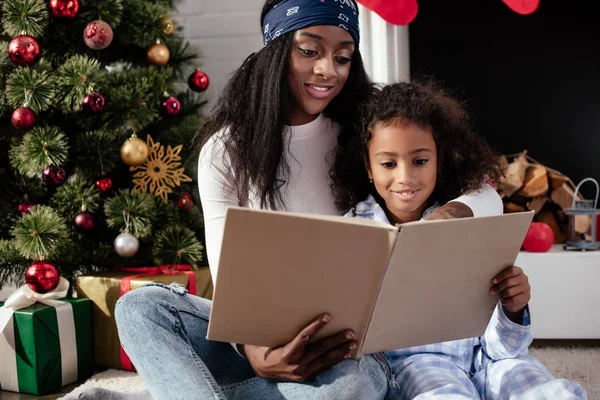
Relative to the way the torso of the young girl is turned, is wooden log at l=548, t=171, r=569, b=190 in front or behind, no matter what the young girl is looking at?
behind

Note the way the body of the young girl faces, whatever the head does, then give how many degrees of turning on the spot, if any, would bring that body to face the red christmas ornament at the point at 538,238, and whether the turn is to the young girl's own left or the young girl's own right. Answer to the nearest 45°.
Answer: approximately 180°

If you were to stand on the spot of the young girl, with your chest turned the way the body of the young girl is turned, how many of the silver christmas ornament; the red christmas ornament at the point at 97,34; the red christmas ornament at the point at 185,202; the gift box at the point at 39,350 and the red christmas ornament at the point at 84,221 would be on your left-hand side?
0

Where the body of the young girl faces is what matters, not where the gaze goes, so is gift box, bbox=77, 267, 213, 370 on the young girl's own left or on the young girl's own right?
on the young girl's own right

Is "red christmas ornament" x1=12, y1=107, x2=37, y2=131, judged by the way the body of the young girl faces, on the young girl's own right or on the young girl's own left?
on the young girl's own right

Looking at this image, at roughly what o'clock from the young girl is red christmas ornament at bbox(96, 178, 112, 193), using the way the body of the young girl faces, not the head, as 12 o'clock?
The red christmas ornament is roughly at 4 o'clock from the young girl.

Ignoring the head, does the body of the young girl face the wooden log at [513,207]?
no

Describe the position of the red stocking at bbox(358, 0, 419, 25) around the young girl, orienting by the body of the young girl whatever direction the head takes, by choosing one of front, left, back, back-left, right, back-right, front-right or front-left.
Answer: back

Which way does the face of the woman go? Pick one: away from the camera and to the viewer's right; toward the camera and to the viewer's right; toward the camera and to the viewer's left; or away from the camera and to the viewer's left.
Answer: toward the camera and to the viewer's right

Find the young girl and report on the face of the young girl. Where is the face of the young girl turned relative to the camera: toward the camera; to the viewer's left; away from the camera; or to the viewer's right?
toward the camera

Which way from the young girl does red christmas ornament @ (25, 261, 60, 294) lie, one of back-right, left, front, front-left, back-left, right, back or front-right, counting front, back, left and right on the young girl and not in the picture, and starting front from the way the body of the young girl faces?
right

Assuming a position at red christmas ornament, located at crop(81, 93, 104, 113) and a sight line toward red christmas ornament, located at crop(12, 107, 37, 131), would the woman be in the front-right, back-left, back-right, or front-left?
back-left

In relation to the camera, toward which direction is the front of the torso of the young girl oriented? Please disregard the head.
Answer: toward the camera

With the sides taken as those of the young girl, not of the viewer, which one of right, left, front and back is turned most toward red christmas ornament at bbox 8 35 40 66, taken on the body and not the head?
right
